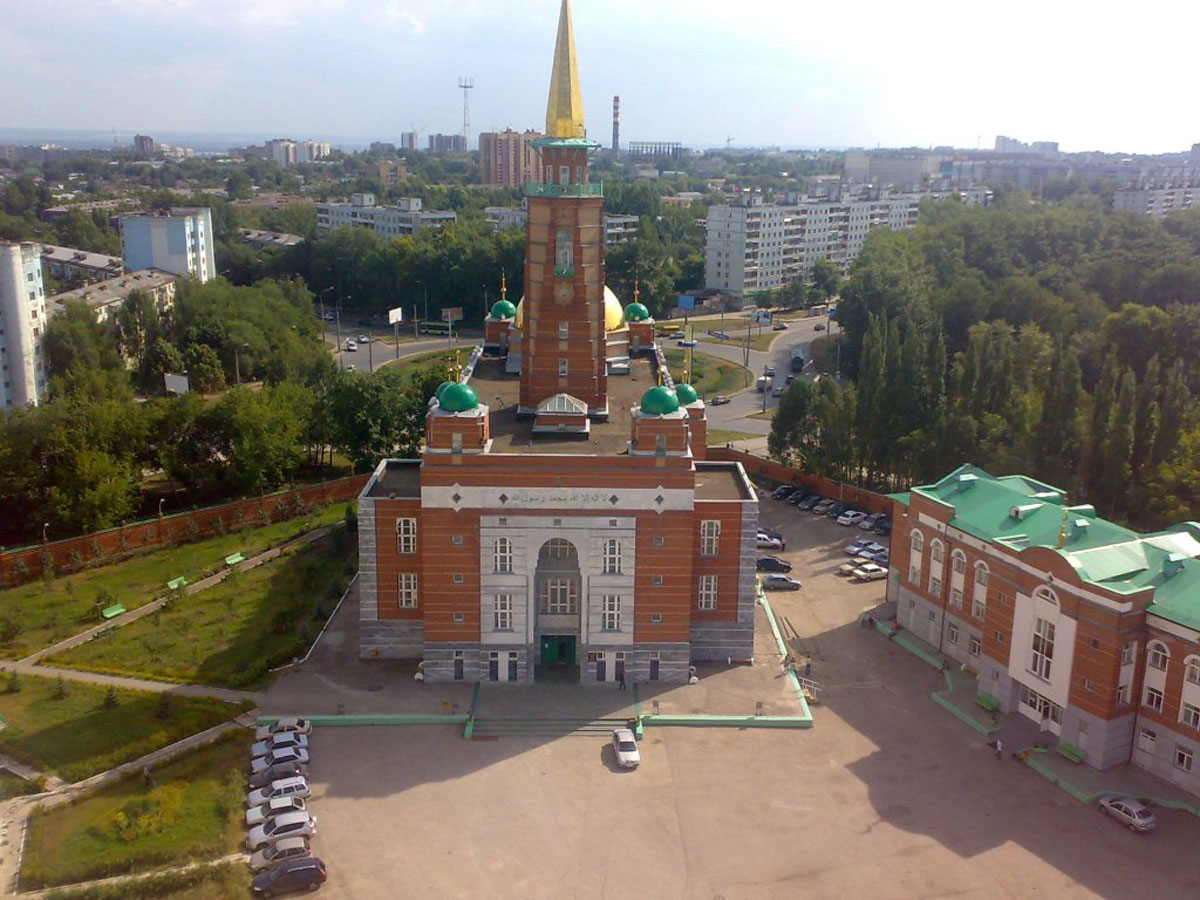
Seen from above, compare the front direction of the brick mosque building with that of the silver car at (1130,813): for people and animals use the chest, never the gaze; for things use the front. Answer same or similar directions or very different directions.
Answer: very different directions

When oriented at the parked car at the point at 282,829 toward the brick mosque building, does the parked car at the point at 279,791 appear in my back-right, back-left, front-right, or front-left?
front-left

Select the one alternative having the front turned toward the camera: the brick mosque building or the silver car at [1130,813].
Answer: the brick mosque building

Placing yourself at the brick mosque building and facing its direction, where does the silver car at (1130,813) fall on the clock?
The silver car is roughly at 10 o'clock from the brick mosque building.

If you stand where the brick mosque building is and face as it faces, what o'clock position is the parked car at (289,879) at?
The parked car is roughly at 1 o'clock from the brick mosque building.

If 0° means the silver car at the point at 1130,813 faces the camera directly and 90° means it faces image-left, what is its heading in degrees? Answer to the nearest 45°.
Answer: approximately 135°

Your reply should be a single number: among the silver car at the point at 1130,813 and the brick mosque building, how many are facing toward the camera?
1

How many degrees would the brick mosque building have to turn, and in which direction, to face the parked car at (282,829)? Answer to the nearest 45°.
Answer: approximately 45° to its right

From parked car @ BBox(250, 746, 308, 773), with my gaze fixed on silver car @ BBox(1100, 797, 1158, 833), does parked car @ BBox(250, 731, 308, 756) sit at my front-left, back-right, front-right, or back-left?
back-left

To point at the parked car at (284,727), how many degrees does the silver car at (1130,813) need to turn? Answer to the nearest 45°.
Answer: approximately 45° to its left

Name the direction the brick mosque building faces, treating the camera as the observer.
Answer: facing the viewer

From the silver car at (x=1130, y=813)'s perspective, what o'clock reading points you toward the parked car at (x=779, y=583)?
The parked car is roughly at 12 o'clock from the silver car.

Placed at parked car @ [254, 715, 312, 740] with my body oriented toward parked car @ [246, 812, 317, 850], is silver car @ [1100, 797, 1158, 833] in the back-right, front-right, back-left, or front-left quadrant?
front-left
